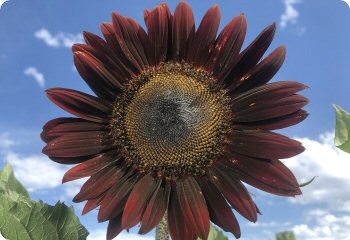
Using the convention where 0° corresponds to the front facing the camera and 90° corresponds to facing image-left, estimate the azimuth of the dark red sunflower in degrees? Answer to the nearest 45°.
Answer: approximately 0°
